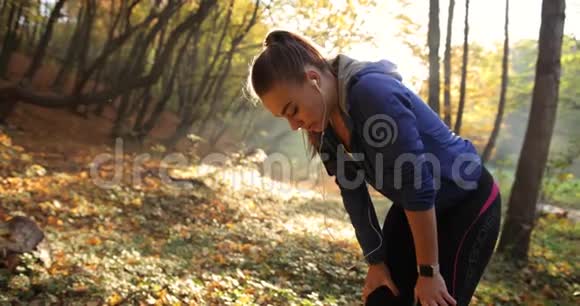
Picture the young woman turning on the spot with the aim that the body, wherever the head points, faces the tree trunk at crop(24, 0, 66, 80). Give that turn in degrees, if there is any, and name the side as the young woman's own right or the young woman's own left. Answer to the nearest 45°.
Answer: approximately 90° to the young woman's own right

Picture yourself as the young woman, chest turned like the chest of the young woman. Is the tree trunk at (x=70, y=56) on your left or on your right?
on your right

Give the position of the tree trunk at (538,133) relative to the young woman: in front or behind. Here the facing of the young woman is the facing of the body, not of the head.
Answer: behind

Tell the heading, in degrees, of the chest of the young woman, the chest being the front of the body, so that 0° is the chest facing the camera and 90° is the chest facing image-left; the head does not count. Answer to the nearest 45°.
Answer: approximately 45°

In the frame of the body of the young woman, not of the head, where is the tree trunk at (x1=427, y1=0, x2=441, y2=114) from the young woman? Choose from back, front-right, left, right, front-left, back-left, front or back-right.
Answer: back-right
